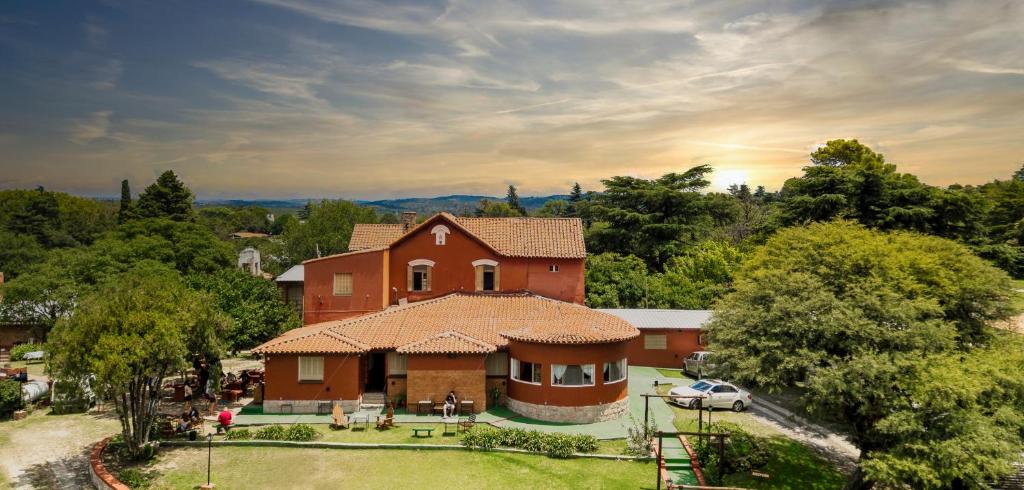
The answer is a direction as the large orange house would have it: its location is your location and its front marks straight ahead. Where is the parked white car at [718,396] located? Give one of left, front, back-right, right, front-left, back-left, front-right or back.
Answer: left

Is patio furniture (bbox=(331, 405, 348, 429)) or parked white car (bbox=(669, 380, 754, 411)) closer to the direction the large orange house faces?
the patio furniture

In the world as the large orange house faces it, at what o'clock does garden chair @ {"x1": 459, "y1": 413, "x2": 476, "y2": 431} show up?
The garden chair is roughly at 12 o'clock from the large orange house.

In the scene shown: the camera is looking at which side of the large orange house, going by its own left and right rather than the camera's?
front

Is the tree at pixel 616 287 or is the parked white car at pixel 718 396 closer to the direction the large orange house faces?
the parked white car

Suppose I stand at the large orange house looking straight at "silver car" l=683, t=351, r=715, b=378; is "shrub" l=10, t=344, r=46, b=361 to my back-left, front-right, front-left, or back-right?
back-left

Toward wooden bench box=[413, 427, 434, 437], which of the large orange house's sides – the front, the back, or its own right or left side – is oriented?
front

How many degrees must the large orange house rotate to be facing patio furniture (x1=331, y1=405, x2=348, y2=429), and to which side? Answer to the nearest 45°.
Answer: approximately 45° to its right

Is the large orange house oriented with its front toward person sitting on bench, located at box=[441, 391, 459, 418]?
yes

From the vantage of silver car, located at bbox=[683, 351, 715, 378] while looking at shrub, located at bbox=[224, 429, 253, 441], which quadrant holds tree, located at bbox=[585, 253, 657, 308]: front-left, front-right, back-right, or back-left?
back-right

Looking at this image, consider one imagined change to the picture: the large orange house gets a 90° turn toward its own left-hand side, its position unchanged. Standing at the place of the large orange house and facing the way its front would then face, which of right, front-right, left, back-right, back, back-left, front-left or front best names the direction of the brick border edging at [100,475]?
back-right

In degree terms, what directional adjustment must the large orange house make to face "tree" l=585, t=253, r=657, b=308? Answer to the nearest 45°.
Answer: approximately 135° to its left

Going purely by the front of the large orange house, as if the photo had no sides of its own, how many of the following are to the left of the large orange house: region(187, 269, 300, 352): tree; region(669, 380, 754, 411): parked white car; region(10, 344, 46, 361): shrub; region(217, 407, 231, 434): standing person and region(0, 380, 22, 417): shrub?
1

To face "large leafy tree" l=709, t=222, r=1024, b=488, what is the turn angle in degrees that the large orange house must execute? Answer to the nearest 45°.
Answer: approximately 45° to its left

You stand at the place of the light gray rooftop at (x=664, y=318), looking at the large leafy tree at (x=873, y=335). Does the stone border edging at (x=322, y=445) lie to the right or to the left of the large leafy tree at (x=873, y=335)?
right

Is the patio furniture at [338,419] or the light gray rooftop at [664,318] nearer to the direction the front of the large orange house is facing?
the patio furniture
